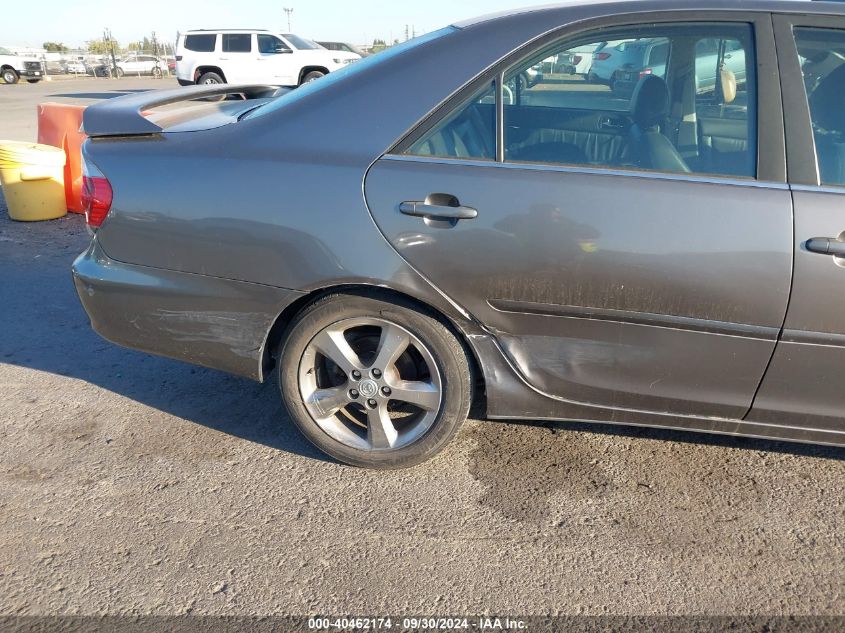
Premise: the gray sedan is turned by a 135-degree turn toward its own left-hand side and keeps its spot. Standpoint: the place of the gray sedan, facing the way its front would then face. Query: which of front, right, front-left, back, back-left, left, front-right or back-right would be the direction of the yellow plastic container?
front

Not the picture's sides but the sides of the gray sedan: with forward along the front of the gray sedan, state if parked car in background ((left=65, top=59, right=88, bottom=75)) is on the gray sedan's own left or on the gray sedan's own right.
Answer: on the gray sedan's own left

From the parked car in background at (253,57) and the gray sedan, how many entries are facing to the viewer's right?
2

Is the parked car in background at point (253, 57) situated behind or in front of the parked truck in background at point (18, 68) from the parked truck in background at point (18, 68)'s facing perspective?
in front

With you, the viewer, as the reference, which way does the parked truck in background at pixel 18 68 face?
facing the viewer and to the right of the viewer

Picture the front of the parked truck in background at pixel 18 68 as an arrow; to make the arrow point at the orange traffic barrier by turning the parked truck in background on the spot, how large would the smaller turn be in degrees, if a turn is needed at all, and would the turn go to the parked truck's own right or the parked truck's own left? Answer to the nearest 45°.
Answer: approximately 45° to the parked truck's own right

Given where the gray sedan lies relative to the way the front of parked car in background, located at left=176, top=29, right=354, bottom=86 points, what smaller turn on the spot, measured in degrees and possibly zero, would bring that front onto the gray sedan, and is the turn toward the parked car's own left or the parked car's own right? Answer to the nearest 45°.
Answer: approximately 90° to the parked car's own right

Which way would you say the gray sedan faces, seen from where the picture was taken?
facing to the right of the viewer

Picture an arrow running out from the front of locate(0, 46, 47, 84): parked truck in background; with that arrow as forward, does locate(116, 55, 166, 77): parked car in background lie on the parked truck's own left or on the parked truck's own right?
on the parked truck's own left

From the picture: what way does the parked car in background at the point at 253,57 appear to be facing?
to the viewer's right

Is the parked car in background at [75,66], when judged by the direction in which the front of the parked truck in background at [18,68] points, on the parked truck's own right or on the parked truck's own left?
on the parked truck's own left

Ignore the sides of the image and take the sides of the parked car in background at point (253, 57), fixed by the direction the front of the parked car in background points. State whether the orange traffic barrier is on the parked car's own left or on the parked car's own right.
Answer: on the parked car's own right
